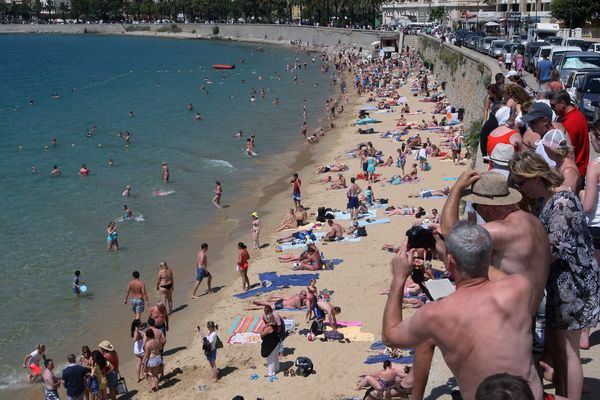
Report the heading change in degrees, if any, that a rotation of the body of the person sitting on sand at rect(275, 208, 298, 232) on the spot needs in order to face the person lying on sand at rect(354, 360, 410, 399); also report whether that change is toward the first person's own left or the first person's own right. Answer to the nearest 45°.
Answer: approximately 90° to the first person's own left

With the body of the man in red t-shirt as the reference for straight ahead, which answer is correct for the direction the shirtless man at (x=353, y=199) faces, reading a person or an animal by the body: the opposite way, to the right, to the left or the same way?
to the right

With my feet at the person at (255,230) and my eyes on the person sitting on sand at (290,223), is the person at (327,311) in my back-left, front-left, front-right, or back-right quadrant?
back-right

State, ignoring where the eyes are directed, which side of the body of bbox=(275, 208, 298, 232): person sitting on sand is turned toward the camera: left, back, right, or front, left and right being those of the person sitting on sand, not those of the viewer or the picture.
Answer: left

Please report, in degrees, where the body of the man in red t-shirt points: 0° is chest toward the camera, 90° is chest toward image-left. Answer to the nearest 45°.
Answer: approximately 90°

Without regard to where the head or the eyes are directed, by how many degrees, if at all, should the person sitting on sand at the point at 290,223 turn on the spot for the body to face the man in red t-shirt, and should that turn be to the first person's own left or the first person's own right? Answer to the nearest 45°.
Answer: approximately 90° to the first person's own left

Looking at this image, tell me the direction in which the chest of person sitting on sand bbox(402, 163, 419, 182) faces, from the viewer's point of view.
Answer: to the viewer's left

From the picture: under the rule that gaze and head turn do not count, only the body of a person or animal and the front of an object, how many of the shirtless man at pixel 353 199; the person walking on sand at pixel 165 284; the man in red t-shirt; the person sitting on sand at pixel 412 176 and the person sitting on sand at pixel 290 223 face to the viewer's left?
3
